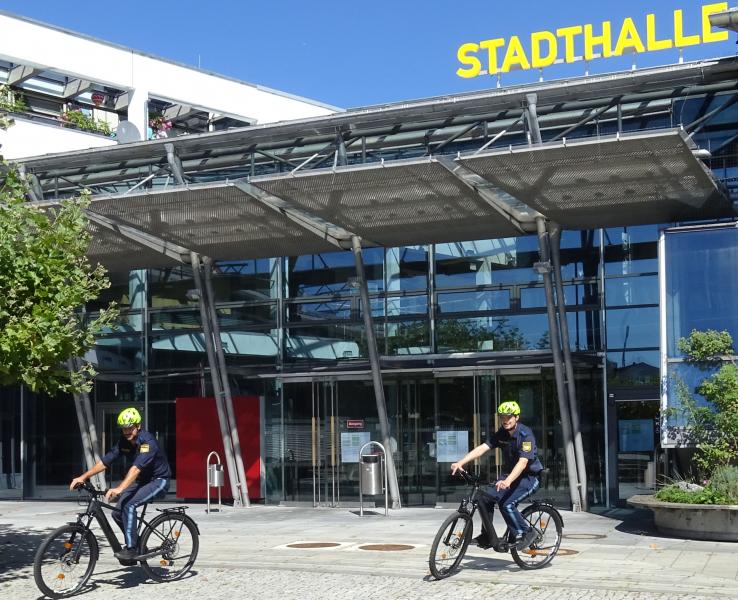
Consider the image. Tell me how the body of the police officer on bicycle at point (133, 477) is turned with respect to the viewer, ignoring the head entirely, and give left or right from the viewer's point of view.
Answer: facing the viewer and to the left of the viewer

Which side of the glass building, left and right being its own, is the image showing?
front

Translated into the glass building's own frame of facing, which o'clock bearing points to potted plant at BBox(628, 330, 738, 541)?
The potted plant is roughly at 11 o'clock from the glass building.

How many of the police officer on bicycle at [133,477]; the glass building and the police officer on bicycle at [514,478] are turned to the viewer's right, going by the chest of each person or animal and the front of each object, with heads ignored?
0

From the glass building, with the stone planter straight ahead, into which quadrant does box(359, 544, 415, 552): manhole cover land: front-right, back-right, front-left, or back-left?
front-right

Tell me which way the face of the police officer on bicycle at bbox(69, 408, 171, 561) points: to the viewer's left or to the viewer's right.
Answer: to the viewer's left

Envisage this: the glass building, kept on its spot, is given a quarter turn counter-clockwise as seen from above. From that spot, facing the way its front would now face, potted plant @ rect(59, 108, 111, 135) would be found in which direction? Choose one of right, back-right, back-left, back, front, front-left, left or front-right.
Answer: back-left

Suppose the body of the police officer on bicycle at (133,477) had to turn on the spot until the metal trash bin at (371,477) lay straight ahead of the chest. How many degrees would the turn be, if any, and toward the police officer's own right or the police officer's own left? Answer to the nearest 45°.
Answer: approximately 180°

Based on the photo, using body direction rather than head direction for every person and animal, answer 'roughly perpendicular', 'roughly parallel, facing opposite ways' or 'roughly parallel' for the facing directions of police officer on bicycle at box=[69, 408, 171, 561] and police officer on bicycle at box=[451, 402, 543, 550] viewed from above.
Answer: roughly parallel

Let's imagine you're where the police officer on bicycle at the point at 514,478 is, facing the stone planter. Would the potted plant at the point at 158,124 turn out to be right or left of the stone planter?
left

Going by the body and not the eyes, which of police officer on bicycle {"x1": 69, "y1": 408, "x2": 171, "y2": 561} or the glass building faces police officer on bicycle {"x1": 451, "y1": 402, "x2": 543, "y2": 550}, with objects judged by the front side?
the glass building

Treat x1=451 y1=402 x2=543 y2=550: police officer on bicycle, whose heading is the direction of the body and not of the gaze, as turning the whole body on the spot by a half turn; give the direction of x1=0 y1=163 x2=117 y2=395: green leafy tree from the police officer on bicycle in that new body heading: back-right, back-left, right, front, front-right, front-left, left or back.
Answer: back-left

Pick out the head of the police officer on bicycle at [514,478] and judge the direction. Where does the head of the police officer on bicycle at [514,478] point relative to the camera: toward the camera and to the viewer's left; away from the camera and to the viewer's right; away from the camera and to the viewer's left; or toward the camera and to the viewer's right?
toward the camera and to the viewer's left
